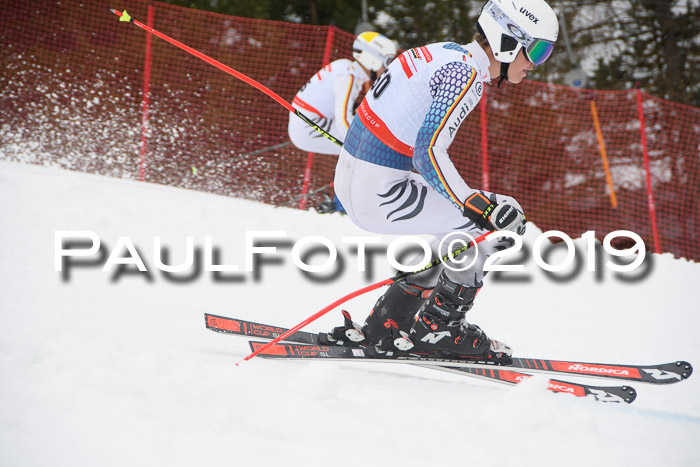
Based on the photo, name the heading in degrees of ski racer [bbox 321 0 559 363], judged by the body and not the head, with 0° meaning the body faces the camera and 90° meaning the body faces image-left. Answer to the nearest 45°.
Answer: approximately 270°

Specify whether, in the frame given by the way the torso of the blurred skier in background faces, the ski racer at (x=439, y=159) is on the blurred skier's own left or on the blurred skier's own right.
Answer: on the blurred skier's own right

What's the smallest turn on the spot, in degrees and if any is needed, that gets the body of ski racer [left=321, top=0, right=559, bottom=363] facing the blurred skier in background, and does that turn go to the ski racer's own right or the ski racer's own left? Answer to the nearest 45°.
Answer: approximately 90° to the ski racer's own left

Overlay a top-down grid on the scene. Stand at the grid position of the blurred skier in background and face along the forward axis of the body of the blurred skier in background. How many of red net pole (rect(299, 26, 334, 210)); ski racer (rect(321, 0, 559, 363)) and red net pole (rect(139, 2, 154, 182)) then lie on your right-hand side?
1

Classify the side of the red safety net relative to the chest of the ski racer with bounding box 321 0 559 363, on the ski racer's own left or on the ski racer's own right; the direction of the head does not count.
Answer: on the ski racer's own left

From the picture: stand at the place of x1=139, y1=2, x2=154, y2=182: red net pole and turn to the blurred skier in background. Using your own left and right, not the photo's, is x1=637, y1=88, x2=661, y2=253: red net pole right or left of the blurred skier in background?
left

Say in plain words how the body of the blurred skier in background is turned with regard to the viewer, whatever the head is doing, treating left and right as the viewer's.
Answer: facing to the right of the viewer

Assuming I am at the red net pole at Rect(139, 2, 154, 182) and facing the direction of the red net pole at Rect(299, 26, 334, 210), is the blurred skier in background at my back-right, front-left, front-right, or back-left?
front-right
